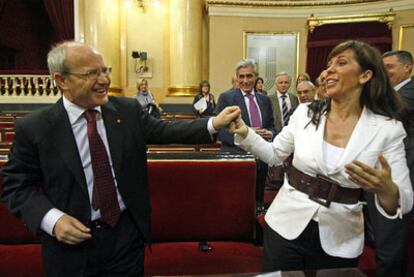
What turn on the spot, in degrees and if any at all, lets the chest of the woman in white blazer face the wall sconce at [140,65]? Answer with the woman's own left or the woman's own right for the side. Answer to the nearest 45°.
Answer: approximately 90° to the woman's own right

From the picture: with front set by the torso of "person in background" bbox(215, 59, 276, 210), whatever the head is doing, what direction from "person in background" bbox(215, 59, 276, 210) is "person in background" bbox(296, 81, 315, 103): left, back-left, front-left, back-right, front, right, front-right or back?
back-left

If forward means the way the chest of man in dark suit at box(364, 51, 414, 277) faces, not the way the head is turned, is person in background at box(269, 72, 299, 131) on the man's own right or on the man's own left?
on the man's own right

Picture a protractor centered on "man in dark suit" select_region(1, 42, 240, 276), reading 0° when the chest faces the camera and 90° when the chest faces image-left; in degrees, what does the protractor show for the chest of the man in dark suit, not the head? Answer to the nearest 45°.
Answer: approximately 315°

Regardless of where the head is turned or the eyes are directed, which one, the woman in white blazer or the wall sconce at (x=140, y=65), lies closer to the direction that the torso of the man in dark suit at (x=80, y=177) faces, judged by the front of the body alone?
the woman in white blazer

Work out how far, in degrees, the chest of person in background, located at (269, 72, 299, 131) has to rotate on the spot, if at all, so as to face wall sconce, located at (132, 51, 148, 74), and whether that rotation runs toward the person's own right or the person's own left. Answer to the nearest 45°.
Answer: approximately 135° to the person's own right

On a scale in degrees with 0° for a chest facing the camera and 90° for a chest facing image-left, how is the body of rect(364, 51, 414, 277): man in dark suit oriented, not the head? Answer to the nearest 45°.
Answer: approximately 45°

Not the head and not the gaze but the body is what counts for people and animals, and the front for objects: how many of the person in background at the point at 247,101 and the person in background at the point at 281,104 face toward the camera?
2

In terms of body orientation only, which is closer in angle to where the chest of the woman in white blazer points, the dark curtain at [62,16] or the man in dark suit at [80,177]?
the man in dark suit

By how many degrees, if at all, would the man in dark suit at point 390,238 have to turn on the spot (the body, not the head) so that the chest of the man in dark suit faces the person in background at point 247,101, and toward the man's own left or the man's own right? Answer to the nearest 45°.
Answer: approximately 90° to the man's own right
